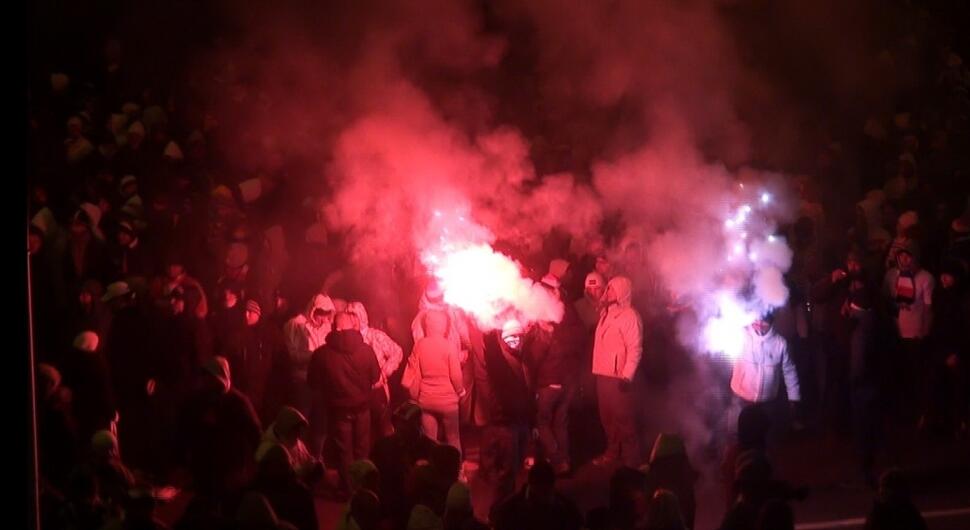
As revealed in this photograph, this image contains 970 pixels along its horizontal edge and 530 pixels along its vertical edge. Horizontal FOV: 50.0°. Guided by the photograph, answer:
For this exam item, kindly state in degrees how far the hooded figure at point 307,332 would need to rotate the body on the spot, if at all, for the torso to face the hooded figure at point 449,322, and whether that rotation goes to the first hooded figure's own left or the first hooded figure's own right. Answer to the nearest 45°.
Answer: approximately 45° to the first hooded figure's own left

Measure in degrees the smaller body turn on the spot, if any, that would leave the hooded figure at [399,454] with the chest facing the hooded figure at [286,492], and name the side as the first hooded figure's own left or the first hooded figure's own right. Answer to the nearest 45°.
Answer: approximately 90° to the first hooded figure's own left

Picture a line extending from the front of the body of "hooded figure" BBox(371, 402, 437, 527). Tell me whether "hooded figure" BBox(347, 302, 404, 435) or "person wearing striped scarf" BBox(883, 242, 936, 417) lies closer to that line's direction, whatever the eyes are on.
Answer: the hooded figure

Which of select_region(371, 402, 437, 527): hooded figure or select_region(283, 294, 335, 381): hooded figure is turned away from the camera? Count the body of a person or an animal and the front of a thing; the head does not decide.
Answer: select_region(371, 402, 437, 527): hooded figure

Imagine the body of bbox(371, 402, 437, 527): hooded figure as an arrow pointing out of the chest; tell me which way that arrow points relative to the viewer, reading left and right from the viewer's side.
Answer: facing away from the viewer

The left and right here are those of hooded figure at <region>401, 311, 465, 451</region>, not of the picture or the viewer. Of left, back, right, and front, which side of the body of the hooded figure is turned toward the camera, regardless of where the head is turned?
back

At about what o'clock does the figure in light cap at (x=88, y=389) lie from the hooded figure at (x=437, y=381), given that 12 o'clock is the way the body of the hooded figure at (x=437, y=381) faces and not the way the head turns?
the figure in light cap at (x=88, y=389) is roughly at 9 o'clock from the hooded figure at (x=437, y=381).

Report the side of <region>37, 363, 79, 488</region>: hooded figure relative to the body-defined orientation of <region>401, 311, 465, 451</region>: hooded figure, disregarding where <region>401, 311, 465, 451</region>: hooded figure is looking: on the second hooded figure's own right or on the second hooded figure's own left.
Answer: on the second hooded figure's own left

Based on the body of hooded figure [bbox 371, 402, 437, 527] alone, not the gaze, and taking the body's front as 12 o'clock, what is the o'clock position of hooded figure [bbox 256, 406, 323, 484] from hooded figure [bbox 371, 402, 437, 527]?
hooded figure [bbox 256, 406, 323, 484] is roughly at 9 o'clock from hooded figure [bbox 371, 402, 437, 527].

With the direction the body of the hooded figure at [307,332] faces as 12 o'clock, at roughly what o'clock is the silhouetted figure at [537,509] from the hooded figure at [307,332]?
the silhouetted figure at [537,509] is roughly at 12 o'clock from the hooded figure at [307,332].

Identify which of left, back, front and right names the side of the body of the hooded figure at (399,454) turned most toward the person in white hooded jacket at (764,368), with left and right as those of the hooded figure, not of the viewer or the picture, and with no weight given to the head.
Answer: right

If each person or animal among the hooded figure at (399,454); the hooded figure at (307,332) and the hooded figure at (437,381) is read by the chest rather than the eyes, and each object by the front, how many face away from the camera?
2
